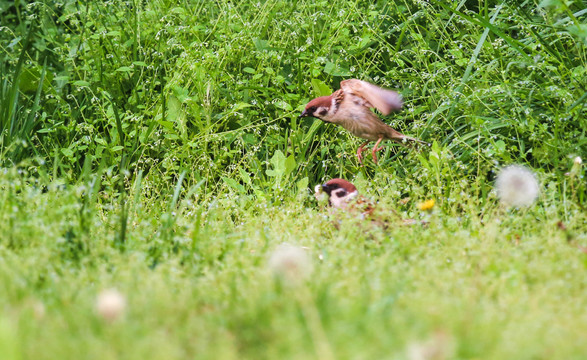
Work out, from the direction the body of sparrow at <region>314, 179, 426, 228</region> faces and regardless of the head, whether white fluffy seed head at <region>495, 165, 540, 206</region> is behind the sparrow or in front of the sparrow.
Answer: behind

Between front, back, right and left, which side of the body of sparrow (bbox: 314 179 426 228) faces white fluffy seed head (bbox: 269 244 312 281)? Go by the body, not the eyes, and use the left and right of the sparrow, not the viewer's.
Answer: left

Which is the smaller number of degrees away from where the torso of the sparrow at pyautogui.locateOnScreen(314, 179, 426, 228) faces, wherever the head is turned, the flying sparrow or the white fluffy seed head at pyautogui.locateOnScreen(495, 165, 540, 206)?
the flying sparrow

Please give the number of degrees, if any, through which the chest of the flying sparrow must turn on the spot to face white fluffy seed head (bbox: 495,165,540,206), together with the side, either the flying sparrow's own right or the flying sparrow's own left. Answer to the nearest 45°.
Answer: approximately 135° to the flying sparrow's own left

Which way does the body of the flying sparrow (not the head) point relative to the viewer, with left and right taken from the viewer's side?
facing to the left of the viewer

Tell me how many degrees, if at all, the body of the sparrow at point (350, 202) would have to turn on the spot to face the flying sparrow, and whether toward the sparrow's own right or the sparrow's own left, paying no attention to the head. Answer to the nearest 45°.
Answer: approximately 90° to the sparrow's own right

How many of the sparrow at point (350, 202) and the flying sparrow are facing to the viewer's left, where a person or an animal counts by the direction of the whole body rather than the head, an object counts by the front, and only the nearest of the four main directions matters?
2

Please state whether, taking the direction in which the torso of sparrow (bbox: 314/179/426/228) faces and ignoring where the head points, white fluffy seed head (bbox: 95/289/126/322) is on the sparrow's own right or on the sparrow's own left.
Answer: on the sparrow's own left

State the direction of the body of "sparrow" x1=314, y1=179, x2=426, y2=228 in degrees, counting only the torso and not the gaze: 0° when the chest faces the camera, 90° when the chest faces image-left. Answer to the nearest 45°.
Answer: approximately 90°

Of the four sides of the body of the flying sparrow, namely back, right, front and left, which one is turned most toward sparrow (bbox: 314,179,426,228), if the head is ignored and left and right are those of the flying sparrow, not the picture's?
left
